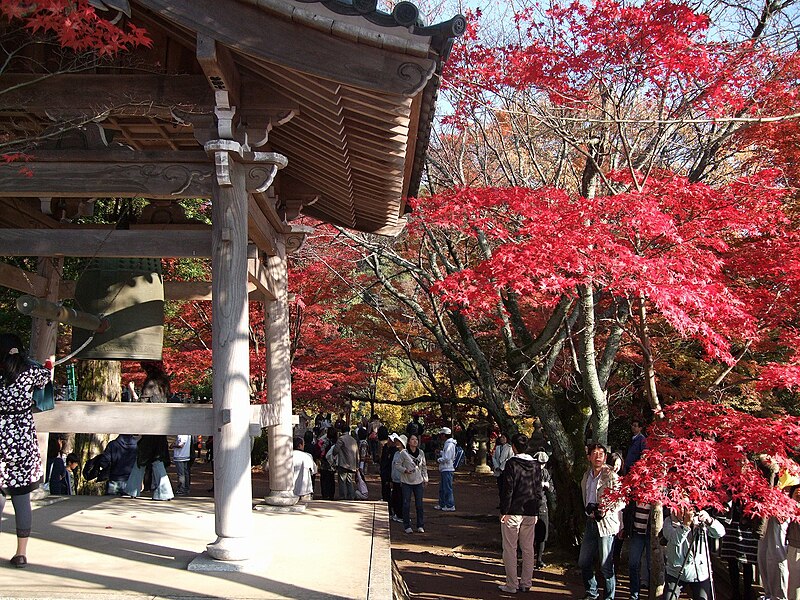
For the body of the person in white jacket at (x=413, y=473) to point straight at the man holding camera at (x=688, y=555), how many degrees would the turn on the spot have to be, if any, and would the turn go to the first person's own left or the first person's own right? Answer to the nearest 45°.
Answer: approximately 45° to the first person's own left

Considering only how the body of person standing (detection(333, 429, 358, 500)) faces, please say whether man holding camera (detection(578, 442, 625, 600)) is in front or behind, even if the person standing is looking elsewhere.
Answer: behind

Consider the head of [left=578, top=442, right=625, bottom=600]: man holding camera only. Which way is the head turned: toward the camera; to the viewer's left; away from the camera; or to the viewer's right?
toward the camera

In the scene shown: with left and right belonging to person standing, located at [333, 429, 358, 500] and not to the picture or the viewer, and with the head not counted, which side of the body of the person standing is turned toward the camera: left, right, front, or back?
back

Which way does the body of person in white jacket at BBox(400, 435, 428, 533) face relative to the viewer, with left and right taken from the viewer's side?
facing the viewer

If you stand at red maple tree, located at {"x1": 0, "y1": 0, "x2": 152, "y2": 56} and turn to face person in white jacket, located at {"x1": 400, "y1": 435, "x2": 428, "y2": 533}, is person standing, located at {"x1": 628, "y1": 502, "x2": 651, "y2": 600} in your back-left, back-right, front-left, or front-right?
front-right

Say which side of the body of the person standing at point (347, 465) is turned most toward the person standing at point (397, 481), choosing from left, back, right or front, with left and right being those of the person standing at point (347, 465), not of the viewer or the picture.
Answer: right

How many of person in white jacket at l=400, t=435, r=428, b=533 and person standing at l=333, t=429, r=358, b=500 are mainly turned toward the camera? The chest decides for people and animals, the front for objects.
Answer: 1

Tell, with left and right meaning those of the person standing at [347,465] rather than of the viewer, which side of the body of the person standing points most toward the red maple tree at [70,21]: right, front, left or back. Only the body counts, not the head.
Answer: back

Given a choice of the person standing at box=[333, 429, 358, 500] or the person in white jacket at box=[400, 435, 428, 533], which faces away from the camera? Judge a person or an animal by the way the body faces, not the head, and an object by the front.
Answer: the person standing

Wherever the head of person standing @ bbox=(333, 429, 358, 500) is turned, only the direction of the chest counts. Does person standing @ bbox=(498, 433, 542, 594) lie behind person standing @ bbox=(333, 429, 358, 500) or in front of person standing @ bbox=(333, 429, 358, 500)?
behind

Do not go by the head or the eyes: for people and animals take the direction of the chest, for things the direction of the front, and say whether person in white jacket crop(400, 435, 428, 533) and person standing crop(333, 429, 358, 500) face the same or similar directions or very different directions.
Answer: very different directions
